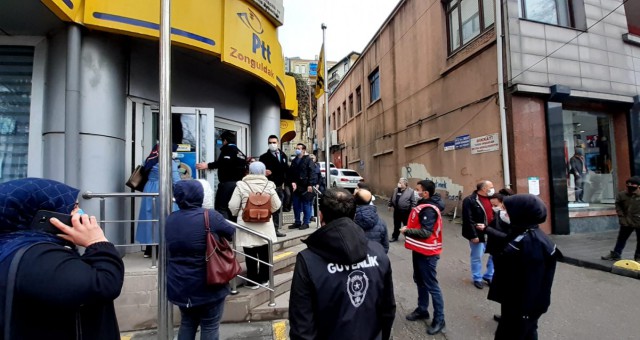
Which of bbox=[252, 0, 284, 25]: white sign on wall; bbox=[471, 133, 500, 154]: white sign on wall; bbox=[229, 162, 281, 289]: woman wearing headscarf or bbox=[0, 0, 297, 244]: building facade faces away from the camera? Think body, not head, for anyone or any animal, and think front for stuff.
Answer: the woman wearing headscarf

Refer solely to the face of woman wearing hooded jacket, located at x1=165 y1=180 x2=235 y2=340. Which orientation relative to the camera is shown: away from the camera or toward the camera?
away from the camera

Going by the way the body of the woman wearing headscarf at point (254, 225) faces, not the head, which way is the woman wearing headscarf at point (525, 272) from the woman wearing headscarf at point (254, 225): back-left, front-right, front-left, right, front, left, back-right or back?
back-right

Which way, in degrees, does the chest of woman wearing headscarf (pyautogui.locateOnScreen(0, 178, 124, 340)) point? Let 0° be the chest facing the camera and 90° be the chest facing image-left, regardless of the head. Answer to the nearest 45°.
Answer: approximately 270°

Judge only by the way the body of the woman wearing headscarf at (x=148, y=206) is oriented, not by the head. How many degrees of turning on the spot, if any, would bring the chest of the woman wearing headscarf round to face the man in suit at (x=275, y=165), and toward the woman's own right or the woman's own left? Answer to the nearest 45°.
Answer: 0° — they already face them

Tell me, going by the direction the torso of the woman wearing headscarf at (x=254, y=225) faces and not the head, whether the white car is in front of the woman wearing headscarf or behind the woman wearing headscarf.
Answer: in front

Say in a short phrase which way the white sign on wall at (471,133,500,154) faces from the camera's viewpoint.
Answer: facing the viewer and to the left of the viewer

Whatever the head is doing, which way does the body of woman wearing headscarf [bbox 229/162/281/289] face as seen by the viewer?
away from the camera

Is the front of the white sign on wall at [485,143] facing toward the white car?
no

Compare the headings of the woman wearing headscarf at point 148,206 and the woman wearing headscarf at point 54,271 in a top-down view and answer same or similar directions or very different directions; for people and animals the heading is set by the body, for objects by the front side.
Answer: same or similar directions

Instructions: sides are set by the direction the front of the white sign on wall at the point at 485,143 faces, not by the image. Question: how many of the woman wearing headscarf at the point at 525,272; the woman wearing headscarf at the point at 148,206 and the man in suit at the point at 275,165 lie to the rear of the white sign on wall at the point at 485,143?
0

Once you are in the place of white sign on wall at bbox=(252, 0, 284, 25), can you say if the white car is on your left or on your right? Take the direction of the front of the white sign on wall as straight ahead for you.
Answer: on your left

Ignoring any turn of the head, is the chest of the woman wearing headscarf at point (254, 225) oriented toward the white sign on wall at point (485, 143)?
no
